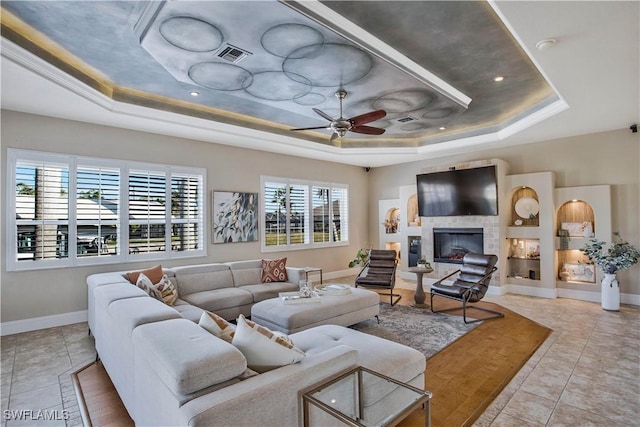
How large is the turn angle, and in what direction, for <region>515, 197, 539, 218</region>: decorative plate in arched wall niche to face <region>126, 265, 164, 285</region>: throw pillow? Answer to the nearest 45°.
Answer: approximately 45° to its right

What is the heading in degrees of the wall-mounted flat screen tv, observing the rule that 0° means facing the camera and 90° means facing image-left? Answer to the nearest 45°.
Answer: approximately 45°

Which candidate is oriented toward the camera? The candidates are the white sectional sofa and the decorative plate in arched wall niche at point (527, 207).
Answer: the decorative plate in arched wall niche

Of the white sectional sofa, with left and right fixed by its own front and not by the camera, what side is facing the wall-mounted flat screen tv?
front

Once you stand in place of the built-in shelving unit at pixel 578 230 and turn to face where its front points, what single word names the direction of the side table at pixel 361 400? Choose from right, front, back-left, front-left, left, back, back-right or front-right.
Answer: front

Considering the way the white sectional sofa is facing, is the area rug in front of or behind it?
in front

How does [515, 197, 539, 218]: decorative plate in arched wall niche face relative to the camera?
toward the camera

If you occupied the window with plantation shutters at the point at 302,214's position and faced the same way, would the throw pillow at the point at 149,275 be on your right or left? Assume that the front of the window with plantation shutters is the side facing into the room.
on your right

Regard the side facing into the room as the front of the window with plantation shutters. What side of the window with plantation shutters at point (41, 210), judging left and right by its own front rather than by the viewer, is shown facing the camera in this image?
front

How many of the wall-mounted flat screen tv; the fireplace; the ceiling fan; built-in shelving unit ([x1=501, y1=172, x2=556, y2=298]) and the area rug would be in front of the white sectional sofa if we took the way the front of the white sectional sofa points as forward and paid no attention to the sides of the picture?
5

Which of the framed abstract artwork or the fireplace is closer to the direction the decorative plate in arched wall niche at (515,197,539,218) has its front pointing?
the framed abstract artwork

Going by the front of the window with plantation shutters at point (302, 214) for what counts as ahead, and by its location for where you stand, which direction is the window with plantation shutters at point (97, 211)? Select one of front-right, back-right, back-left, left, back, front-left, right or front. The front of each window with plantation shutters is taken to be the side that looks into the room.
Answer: right

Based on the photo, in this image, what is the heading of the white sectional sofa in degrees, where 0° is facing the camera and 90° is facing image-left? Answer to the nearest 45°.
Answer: approximately 225°

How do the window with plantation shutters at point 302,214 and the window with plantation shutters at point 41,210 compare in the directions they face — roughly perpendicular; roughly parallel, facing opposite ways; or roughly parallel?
roughly parallel

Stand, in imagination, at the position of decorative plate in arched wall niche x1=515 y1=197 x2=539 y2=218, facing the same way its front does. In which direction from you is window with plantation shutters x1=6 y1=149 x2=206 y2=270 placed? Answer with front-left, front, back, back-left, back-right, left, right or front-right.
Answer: front-right

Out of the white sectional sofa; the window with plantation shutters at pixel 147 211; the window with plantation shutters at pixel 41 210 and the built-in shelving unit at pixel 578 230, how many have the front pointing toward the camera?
3

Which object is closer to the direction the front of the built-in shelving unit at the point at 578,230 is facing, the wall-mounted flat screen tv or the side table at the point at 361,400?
the side table

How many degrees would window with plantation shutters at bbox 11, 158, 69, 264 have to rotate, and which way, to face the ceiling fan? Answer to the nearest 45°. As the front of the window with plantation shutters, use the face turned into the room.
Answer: approximately 45° to its left

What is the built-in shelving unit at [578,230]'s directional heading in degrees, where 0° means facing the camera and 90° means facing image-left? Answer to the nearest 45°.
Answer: approximately 0°

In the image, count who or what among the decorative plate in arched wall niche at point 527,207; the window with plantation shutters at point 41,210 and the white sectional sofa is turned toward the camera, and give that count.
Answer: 2

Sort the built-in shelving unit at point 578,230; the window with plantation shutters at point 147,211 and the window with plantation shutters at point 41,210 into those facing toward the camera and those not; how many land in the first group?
3

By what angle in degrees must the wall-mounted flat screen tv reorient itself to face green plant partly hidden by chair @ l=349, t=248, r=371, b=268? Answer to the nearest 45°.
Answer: approximately 45° to its right
